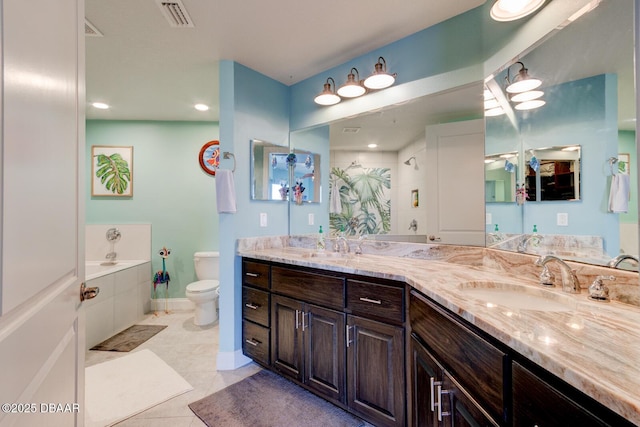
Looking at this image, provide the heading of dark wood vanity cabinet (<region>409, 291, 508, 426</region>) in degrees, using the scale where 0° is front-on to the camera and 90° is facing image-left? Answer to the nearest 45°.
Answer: approximately 45°

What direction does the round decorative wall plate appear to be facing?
toward the camera

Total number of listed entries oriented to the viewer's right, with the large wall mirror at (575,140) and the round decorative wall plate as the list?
0

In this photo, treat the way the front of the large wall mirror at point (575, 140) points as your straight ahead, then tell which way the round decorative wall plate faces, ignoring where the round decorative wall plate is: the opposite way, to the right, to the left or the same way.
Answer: to the left

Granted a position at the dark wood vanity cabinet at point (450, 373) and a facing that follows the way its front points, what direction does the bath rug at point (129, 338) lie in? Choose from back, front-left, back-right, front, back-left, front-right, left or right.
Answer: front-right

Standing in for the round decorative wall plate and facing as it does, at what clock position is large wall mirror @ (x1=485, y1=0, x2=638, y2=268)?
The large wall mirror is roughly at 11 o'clock from the round decorative wall plate.

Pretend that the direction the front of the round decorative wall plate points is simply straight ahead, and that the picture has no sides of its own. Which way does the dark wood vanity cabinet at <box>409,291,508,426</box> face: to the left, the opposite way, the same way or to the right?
to the right

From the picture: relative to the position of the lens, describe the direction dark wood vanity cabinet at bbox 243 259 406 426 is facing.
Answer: facing the viewer and to the left of the viewer

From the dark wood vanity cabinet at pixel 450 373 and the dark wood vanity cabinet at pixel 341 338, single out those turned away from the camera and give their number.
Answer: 0

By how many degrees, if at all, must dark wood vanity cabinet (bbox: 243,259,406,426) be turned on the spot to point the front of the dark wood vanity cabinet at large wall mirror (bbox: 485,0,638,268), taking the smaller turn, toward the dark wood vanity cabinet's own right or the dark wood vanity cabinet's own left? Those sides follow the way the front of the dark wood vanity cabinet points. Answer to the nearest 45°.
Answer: approximately 90° to the dark wood vanity cabinet's own left

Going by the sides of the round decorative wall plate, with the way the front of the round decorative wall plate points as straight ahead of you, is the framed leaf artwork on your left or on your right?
on your right
